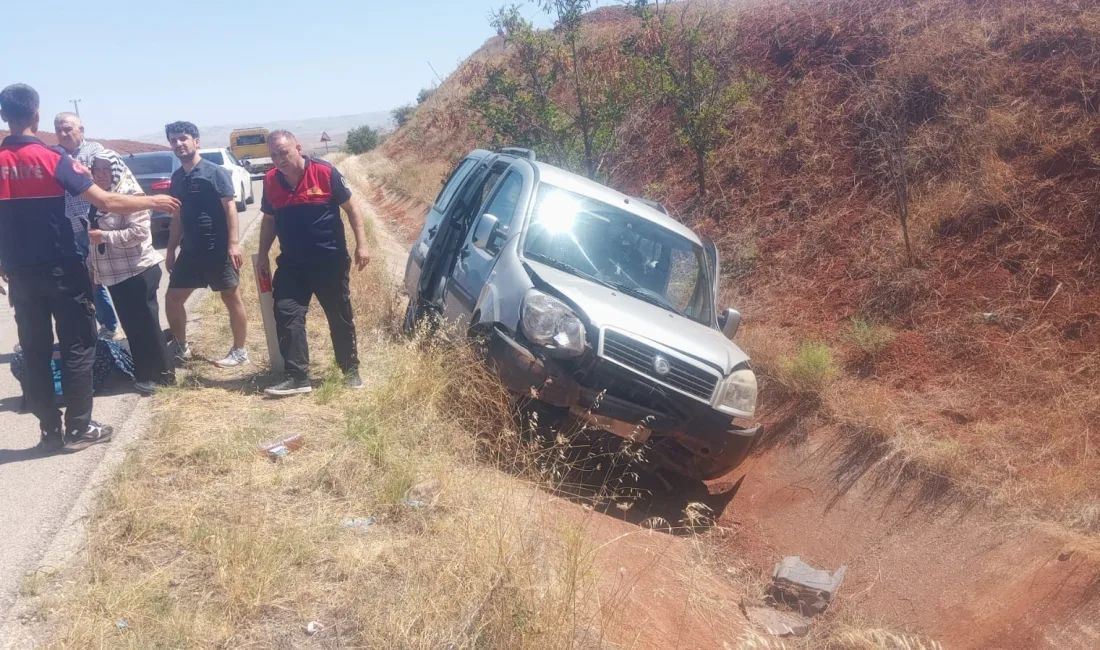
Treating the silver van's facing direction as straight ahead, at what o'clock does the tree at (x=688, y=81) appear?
The tree is roughly at 8 o'clock from the silver van.

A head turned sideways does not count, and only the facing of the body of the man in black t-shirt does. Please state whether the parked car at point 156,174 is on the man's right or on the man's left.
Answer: on the man's right

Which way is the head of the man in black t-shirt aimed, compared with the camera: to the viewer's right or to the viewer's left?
to the viewer's left

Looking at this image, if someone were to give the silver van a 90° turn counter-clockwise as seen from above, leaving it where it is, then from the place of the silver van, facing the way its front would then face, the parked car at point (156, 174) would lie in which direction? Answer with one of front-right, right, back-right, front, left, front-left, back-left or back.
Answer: left

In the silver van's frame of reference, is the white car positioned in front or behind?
behind

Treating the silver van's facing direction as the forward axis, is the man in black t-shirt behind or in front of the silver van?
behind

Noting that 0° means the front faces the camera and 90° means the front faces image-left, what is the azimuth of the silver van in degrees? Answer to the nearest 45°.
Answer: approximately 315°

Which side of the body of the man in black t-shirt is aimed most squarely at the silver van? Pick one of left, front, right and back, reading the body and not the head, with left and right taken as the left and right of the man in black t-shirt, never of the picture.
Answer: left

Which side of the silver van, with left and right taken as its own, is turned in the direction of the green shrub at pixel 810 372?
left

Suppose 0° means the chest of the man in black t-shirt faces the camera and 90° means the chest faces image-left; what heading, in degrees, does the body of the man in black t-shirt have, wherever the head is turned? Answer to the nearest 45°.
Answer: approximately 45°

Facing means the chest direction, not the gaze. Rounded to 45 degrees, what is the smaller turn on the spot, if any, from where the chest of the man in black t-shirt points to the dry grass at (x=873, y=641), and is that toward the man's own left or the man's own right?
approximately 90° to the man's own left

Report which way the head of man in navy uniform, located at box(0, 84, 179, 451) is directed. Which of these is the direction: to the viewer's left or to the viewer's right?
to the viewer's right

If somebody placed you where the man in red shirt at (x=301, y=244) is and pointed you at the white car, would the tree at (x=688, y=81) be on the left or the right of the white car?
right

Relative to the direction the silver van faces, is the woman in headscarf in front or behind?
behind
